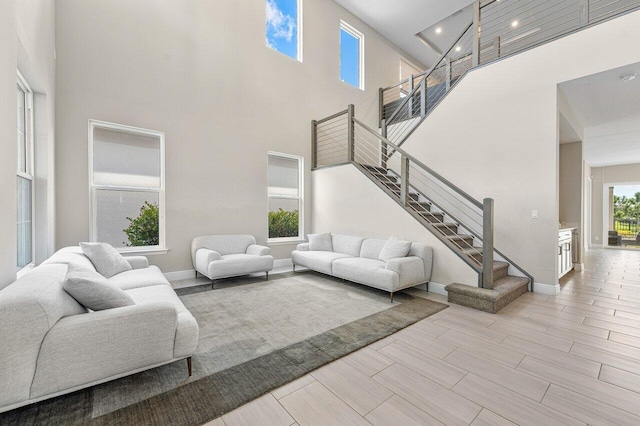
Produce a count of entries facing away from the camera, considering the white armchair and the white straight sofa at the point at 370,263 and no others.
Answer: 0

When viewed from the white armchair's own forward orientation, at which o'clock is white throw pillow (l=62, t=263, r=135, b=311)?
The white throw pillow is roughly at 2 o'clock from the white armchair.

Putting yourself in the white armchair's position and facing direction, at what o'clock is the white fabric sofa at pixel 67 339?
The white fabric sofa is roughly at 2 o'clock from the white armchair.

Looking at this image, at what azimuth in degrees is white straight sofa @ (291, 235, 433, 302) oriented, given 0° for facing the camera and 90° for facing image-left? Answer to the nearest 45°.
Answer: approximately 45°

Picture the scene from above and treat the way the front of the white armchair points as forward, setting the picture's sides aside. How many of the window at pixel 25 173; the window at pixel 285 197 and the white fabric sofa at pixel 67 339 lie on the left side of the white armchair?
1

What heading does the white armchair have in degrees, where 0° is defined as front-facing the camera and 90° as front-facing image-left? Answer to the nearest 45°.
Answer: approximately 315°

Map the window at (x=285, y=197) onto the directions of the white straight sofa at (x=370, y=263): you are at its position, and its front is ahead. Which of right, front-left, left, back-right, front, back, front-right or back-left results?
right

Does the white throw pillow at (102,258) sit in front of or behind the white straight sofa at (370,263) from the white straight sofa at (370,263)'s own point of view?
in front
